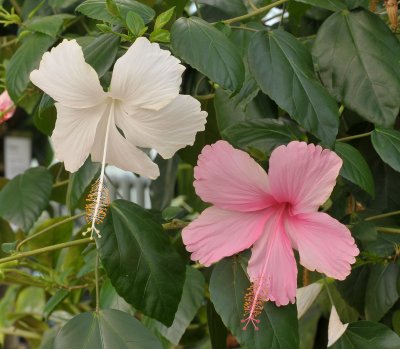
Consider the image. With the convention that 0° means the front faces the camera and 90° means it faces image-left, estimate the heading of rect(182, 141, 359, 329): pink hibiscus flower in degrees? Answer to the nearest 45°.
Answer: approximately 0°
